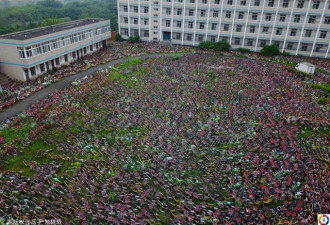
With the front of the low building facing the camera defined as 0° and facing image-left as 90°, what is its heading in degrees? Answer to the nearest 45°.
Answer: approximately 315°

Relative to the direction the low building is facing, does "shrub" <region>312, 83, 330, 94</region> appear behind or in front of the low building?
in front

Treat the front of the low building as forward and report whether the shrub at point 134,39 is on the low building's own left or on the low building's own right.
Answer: on the low building's own left

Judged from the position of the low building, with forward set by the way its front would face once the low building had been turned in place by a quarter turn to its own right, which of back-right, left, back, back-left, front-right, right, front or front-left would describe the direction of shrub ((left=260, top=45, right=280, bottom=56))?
back-left

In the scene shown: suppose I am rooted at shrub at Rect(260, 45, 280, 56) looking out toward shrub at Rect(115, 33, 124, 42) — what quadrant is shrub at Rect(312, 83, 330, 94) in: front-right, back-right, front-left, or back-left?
back-left

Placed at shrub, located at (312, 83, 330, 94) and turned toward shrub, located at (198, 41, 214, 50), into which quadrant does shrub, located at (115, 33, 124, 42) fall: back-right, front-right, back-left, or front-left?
front-left

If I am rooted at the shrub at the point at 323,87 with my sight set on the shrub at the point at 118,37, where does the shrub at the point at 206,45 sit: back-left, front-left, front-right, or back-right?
front-right

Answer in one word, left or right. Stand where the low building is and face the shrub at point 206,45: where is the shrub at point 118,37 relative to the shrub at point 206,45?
left

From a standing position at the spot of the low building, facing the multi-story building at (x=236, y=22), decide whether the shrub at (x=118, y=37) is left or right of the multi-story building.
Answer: left

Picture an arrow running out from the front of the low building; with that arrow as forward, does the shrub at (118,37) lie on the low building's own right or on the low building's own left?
on the low building's own left

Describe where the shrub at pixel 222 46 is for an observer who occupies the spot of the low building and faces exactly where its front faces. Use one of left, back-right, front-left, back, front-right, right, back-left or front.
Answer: front-left
